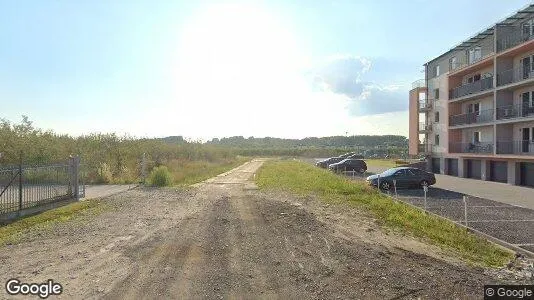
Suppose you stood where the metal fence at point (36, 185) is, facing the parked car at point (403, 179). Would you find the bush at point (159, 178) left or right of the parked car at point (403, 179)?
left

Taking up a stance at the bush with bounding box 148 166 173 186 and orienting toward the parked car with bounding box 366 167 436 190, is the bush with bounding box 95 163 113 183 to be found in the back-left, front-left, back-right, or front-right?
back-left

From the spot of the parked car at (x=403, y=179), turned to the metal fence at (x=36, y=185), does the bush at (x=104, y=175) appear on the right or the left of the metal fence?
right

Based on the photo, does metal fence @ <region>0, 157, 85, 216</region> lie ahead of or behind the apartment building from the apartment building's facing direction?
ahead

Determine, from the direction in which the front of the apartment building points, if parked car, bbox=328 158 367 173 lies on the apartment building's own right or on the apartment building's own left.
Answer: on the apartment building's own right

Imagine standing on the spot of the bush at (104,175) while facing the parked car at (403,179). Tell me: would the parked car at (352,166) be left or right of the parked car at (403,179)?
left

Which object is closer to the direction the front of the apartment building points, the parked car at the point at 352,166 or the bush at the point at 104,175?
the bush

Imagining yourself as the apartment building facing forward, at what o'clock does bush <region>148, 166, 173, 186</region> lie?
The bush is roughly at 12 o'clock from the apartment building.

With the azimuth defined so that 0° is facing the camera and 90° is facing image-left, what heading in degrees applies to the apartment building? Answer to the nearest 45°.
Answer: approximately 45°

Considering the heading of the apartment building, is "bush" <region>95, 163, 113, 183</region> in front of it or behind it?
in front

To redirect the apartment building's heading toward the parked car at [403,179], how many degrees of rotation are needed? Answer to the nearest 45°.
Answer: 0° — it already faces it
